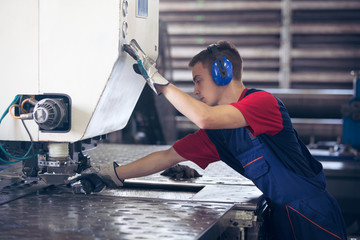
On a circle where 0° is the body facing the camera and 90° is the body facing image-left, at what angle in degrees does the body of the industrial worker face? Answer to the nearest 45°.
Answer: approximately 90°

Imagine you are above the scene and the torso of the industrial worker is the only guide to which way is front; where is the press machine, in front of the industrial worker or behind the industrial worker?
in front

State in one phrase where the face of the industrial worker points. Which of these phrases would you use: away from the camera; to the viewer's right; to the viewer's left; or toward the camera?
to the viewer's left
